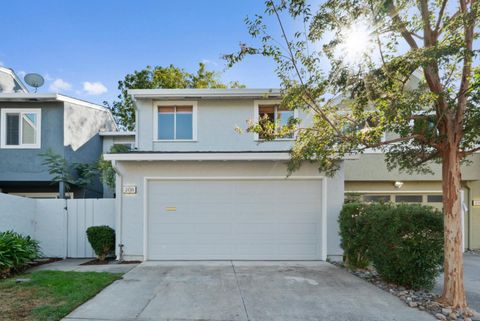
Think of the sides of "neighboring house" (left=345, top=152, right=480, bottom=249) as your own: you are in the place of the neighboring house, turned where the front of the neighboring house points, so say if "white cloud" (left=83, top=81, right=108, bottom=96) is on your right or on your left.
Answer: on your right

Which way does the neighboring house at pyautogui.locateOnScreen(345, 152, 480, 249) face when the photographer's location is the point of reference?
facing the viewer

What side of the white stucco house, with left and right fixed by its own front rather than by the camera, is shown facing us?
front

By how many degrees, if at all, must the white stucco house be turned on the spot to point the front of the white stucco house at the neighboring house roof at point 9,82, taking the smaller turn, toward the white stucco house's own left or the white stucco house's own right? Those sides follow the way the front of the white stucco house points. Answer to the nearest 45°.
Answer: approximately 135° to the white stucco house's own right

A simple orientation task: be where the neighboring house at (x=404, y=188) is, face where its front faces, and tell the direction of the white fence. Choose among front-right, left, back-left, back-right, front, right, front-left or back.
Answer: front-right

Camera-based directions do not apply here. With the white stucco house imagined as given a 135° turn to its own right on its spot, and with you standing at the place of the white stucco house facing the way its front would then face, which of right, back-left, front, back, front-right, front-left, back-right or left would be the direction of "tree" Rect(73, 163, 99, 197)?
front

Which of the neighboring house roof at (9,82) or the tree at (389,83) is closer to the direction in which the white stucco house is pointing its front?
the tree

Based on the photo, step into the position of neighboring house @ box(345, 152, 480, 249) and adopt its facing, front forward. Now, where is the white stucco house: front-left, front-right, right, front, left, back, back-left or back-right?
front-right

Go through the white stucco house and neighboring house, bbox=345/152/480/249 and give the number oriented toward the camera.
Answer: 2

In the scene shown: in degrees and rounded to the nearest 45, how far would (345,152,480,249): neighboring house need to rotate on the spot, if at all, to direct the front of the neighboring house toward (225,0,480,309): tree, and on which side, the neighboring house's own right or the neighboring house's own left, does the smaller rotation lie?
0° — it already faces it

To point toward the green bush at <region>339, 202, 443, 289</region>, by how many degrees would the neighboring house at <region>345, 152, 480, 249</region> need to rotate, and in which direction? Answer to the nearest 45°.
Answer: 0° — it already faces it
